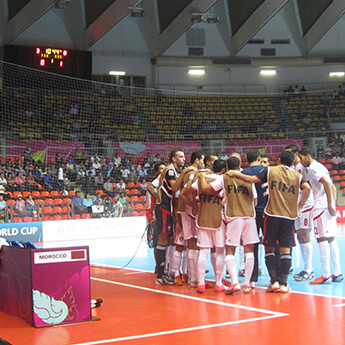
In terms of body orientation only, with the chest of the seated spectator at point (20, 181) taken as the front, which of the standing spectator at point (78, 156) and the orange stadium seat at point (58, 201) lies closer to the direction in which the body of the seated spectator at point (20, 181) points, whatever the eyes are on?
the orange stadium seat

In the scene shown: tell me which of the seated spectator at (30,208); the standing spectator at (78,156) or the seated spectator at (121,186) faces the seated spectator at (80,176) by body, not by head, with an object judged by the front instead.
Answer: the standing spectator at (78,156)

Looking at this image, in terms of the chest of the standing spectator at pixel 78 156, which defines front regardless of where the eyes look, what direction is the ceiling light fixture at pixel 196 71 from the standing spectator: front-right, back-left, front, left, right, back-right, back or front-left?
back-left

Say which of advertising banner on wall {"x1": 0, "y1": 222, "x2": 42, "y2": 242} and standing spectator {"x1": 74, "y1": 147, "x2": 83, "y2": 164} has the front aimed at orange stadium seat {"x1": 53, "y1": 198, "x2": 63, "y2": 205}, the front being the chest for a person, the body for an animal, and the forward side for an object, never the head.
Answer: the standing spectator

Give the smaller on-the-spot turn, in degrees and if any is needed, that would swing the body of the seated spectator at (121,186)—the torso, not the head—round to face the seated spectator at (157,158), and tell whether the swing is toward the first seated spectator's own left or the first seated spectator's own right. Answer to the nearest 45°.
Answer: approximately 135° to the first seated spectator's own left

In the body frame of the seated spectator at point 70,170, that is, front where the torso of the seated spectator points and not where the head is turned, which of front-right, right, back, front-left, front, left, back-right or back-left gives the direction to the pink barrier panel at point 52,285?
front-right

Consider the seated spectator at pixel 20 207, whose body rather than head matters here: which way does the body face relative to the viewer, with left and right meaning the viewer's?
facing the viewer and to the right of the viewer

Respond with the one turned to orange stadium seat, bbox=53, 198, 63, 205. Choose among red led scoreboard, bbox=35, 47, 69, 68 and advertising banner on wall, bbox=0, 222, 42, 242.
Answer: the red led scoreboard

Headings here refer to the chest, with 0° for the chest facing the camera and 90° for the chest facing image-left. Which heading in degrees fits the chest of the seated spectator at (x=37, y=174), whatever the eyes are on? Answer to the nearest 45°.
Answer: approximately 315°

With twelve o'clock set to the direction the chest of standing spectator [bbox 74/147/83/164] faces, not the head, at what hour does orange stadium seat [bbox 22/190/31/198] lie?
The orange stadium seat is roughly at 1 o'clock from the standing spectator.

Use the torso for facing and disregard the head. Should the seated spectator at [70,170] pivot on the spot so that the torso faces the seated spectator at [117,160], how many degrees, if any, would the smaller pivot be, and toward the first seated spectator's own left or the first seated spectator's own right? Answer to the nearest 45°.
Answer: approximately 90° to the first seated spectator's own left

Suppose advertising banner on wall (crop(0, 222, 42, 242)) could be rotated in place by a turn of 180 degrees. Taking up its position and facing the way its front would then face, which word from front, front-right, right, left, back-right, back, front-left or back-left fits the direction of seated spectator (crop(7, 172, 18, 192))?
front

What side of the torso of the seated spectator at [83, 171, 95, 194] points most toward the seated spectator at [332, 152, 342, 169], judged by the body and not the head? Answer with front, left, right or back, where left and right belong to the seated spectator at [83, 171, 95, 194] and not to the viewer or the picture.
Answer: left
